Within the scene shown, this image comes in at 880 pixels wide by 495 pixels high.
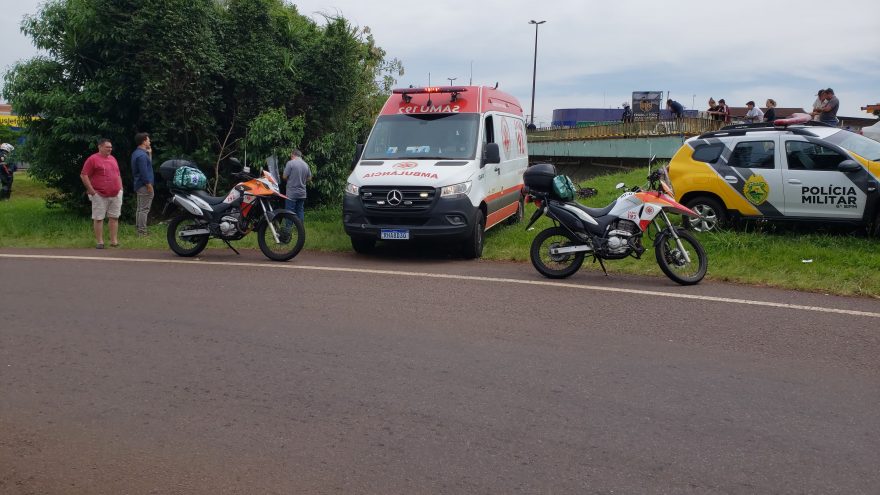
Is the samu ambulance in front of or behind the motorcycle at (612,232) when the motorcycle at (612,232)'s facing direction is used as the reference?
behind

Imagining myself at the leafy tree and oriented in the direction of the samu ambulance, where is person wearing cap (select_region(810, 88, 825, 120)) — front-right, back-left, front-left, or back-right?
front-left

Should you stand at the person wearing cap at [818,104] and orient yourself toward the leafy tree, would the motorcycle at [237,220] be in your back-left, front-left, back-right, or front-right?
front-left

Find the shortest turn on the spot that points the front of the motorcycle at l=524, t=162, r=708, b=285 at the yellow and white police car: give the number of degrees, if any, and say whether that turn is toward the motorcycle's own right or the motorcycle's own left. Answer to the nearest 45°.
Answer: approximately 45° to the motorcycle's own left

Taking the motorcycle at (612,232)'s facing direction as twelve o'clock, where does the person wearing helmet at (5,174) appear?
The person wearing helmet is roughly at 7 o'clock from the motorcycle.

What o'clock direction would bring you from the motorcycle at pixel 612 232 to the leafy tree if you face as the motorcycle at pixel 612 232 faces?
The leafy tree is roughly at 7 o'clock from the motorcycle.

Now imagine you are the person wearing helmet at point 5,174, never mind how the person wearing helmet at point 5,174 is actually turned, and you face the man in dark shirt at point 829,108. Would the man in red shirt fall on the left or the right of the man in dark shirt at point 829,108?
right

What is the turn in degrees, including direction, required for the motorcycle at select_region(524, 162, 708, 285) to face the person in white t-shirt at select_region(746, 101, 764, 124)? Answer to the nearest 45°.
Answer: approximately 90° to its left

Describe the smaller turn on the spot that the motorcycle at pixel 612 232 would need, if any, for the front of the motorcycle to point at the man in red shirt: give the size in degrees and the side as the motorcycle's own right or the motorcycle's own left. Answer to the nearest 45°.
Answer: approximately 180°

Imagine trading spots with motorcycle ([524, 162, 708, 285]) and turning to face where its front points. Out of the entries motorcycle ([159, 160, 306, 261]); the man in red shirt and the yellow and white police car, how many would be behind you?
2

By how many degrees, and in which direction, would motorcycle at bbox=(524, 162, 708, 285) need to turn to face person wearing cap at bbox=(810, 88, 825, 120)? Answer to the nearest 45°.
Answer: approximately 45° to its left

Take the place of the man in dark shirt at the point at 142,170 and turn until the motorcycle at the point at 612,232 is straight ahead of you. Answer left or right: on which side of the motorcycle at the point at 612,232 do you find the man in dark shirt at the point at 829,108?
left

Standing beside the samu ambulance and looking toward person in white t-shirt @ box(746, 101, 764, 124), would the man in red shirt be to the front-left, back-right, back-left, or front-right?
back-left

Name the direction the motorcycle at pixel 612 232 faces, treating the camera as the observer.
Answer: facing to the right of the viewer

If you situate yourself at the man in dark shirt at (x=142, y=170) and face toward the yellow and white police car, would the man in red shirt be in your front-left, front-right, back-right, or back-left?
back-right

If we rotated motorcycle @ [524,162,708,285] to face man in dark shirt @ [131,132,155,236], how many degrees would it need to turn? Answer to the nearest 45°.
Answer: approximately 180°
